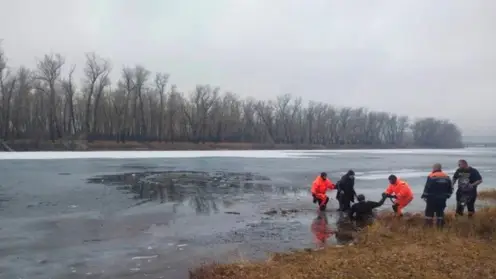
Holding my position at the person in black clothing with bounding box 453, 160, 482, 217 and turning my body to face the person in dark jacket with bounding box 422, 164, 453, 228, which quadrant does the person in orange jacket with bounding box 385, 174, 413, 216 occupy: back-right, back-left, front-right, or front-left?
front-right

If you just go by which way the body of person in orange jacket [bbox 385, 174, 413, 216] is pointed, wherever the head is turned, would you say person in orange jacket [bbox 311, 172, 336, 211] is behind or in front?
in front

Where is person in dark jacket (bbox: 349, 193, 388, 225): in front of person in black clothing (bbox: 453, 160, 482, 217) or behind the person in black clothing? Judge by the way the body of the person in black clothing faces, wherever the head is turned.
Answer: in front

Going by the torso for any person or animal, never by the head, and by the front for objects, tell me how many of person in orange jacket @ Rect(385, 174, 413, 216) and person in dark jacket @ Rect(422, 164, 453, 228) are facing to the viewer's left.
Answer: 1

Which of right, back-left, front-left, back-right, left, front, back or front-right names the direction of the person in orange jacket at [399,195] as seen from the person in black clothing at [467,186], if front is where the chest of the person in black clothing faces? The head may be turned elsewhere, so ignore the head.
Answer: front-right

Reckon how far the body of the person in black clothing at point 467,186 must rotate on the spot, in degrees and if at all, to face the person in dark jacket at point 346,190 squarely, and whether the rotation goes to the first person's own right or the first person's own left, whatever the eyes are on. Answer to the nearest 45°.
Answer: approximately 45° to the first person's own right

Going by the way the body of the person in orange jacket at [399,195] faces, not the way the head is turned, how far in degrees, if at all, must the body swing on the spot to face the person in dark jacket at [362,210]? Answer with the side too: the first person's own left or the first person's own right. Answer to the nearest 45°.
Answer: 0° — they already face them

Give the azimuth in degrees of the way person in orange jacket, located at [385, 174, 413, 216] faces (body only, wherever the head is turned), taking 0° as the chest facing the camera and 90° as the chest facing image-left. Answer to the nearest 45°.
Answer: approximately 90°

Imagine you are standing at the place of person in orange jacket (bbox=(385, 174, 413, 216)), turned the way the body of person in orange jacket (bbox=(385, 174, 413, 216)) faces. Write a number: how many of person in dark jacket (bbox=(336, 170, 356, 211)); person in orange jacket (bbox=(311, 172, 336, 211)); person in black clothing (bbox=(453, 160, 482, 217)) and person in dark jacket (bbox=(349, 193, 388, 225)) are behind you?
1

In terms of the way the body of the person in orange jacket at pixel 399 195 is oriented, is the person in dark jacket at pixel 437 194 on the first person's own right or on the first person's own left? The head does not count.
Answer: on the first person's own left
